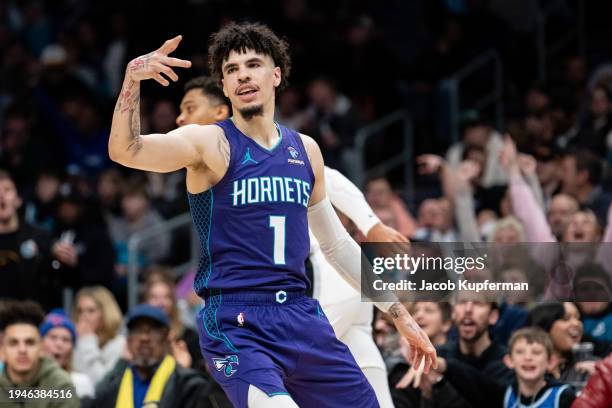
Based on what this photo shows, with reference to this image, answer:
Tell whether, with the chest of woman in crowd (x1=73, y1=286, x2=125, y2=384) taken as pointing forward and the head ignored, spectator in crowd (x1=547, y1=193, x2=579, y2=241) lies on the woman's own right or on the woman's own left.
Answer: on the woman's own left

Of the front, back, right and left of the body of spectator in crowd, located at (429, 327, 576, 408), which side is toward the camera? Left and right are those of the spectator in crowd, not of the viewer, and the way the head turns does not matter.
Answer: front

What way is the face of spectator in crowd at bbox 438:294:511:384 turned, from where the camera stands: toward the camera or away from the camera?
toward the camera

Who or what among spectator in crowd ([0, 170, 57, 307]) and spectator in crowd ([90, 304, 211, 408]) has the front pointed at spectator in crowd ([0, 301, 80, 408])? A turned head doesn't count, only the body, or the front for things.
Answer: spectator in crowd ([0, 170, 57, 307])

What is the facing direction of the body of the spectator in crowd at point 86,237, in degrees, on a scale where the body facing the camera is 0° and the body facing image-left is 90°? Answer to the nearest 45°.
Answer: approximately 45°

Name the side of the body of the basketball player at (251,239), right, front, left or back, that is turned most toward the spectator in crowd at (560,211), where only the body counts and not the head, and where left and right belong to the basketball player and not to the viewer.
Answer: left

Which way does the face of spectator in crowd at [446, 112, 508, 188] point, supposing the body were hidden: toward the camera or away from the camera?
toward the camera

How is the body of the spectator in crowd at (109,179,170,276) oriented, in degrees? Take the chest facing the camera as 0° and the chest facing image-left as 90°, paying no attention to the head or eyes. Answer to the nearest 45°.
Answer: approximately 0°

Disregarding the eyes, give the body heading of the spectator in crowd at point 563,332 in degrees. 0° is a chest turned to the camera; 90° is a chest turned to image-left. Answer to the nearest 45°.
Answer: approximately 315°

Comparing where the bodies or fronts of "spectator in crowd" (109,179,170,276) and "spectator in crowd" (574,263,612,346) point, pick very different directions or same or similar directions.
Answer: same or similar directions

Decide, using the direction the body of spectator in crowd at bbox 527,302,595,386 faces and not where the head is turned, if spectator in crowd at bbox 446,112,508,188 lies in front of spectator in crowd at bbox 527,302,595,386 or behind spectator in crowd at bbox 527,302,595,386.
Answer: behind

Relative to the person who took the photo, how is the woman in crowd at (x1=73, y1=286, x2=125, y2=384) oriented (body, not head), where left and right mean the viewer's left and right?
facing the viewer and to the left of the viewer

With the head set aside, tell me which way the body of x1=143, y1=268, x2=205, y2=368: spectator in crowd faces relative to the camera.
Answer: toward the camera

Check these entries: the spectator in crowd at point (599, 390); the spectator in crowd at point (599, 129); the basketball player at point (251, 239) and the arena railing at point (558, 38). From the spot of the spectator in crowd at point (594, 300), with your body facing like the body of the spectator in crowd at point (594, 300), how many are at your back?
2

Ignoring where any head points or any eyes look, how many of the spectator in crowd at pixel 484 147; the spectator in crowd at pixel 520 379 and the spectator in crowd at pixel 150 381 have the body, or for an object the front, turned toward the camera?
3

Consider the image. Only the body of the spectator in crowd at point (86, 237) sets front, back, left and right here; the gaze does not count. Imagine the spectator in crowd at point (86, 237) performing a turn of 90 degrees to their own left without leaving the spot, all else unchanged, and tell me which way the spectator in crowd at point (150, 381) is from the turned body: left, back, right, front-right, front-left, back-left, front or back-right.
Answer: front-right
